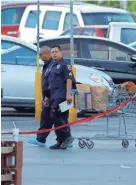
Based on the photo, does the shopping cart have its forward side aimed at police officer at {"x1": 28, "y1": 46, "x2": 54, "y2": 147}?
yes

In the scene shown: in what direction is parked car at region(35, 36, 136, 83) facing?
to the viewer's right

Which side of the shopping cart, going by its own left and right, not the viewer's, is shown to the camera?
left

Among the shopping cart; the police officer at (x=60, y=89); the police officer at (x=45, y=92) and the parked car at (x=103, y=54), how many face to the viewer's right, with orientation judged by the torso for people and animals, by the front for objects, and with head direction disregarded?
1

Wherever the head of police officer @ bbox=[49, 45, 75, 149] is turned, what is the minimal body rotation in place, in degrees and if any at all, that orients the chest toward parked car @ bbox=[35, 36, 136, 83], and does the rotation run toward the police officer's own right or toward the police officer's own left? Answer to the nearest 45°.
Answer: approximately 135° to the police officer's own right

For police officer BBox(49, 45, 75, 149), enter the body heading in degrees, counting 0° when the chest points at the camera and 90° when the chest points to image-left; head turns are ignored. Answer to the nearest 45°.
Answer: approximately 45°

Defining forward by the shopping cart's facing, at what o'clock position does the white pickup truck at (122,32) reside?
The white pickup truck is roughly at 3 o'clock from the shopping cart.
